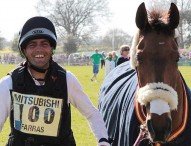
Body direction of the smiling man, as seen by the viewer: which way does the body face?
toward the camera

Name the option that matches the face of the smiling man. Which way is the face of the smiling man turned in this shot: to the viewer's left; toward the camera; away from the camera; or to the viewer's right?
toward the camera
